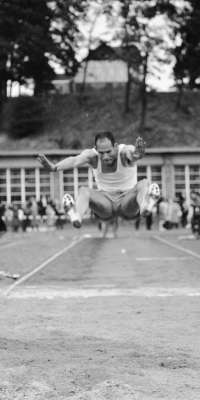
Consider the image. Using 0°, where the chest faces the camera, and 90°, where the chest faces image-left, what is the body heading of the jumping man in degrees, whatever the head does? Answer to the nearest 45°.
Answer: approximately 0°
